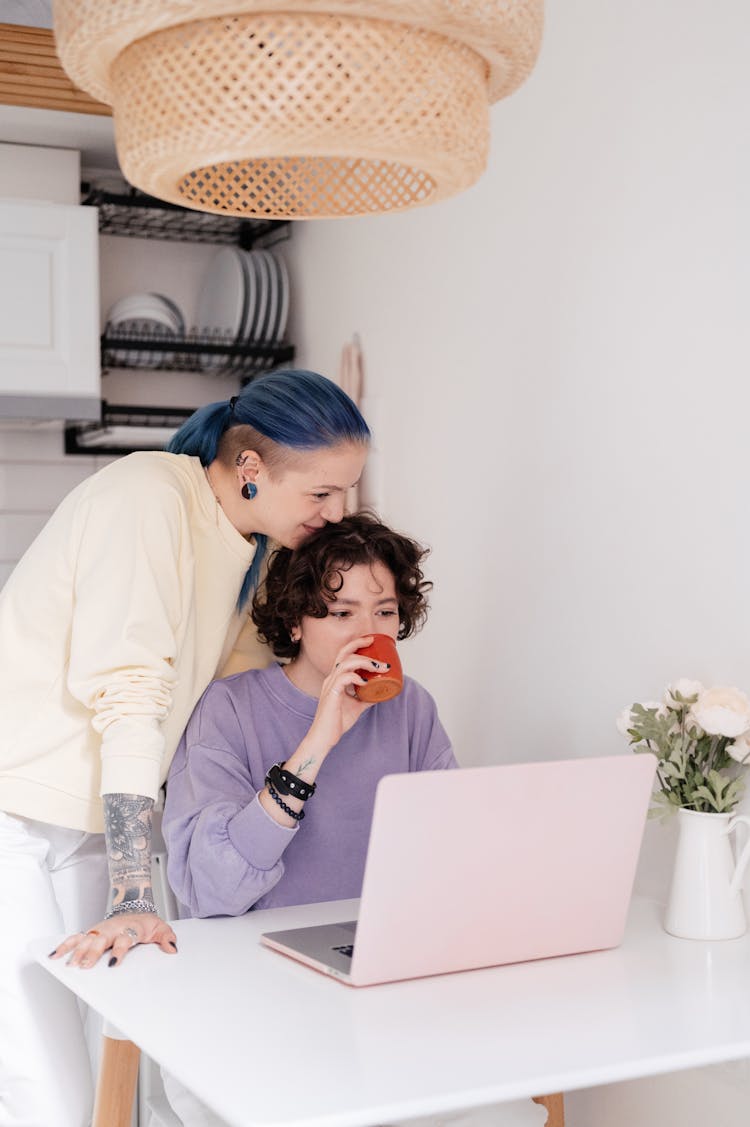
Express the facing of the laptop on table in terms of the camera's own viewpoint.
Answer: facing away from the viewer and to the left of the viewer

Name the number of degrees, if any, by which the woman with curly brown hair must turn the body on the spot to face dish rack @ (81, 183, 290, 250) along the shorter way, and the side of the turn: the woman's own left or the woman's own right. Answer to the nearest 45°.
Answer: approximately 135° to the woman's own left

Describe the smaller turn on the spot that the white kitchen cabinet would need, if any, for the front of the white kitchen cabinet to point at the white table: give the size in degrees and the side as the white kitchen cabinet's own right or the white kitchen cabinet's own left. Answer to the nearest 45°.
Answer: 0° — it already faces it

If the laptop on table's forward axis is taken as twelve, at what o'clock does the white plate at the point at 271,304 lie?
The white plate is roughly at 1 o'clock from the laptop on table.

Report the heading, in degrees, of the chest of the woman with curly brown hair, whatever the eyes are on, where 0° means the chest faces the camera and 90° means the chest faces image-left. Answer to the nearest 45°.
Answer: approximately 315°

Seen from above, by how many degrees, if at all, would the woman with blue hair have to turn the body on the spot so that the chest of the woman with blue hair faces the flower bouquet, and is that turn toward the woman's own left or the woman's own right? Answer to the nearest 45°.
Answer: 0° — they already face it

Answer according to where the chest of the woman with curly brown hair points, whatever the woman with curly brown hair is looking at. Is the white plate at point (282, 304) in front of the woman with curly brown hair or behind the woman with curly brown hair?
behind

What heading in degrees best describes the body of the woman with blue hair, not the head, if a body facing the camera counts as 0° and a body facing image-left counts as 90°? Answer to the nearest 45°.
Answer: approximately 270°
